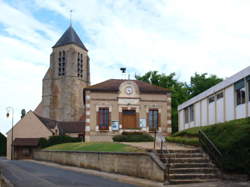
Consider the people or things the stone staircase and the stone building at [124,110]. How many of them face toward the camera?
2

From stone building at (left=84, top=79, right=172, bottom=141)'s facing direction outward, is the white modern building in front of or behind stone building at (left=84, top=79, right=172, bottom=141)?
in front

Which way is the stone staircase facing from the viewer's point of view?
toward the camera

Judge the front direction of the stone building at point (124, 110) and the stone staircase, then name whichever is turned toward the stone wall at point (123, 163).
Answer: the stone building

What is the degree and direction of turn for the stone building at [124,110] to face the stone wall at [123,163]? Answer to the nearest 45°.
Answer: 0° — it already faces it

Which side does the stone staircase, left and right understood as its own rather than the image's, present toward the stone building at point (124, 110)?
back

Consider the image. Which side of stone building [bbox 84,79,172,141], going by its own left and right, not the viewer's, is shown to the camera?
front
